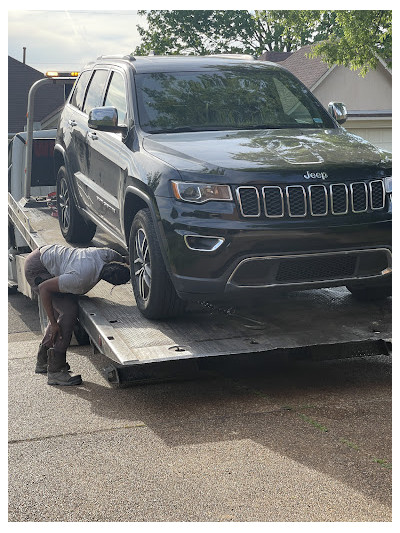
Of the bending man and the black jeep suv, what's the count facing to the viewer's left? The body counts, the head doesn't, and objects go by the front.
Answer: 0

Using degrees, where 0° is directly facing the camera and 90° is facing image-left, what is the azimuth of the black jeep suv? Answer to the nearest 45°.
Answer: approximately 315°

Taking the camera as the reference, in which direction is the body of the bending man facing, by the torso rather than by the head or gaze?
to the viewer's right

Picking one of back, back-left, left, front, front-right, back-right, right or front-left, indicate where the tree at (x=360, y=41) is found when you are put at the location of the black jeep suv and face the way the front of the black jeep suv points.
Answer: back-left

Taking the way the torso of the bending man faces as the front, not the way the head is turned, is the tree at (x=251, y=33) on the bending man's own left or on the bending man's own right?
on the bending man's own left
